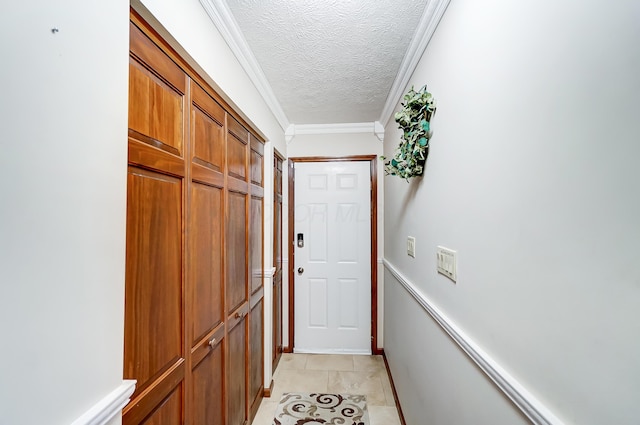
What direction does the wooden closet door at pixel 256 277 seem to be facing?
to the viewer's right

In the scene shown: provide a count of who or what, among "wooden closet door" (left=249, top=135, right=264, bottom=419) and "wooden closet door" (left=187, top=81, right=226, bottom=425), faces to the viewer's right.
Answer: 2

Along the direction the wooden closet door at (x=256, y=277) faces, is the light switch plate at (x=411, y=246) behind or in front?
in front

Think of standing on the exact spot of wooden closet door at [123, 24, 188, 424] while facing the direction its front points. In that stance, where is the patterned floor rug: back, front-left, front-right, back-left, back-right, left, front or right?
left

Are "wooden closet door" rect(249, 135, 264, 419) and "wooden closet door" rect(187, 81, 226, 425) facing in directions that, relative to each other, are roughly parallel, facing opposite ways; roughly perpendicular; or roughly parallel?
roughly parallel

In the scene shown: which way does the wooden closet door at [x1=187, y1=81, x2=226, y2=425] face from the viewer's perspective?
to the viewer's right

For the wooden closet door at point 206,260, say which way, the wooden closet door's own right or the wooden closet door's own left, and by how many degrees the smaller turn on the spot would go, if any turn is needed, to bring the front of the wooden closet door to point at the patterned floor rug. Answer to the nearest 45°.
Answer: approximately 45° to the wooden closet door's own left

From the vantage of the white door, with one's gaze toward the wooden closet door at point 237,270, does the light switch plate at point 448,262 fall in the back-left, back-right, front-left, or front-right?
front-left

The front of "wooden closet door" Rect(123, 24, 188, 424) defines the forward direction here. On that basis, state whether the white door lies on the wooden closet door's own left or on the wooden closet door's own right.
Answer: on the wooden closet door's own left

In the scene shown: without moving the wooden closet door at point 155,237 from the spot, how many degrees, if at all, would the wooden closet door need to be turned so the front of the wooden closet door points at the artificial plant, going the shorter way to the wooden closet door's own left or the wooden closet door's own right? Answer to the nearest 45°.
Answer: approximately 45° to the wooden closet door's own left

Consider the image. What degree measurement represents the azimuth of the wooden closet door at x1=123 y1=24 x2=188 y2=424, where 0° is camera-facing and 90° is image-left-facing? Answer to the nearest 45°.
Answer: approximately 315°
